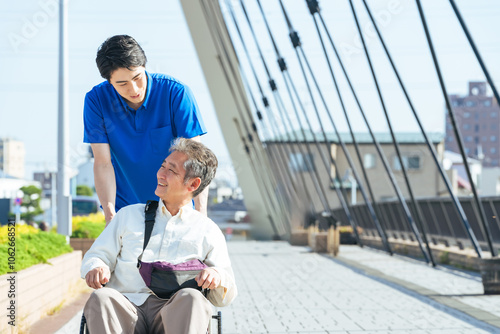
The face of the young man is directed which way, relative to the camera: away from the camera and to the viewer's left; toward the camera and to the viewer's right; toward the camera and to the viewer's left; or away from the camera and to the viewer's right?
toward the camera and to the viewer's right

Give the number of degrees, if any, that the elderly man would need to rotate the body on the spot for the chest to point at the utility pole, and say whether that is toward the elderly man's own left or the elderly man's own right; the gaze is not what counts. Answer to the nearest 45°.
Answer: approximately 180°

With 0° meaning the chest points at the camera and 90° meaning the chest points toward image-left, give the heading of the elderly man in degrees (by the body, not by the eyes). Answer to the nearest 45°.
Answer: approximately 0°

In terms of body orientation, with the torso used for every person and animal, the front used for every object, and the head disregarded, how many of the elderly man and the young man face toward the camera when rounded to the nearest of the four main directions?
2
